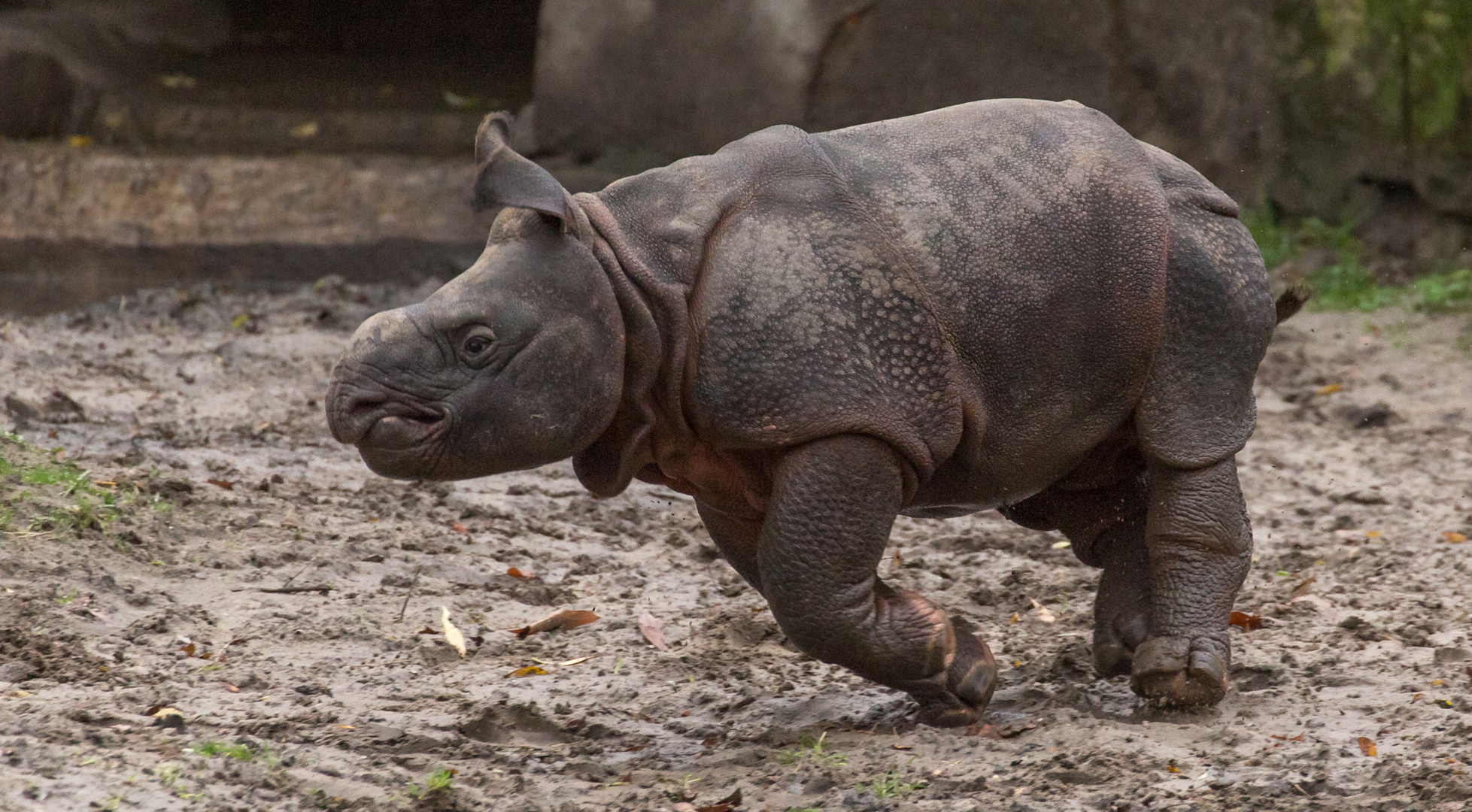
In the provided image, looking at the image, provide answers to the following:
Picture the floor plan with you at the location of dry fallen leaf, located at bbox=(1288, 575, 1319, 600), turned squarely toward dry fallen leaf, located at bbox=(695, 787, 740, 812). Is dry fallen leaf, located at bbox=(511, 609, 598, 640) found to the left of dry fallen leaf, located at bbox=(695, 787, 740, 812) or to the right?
right

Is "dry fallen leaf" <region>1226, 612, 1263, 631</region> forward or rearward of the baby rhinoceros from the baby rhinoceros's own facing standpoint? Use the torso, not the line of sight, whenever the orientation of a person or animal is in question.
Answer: rearward

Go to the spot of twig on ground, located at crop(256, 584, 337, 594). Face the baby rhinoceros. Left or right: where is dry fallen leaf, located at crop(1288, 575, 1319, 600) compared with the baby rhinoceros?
left

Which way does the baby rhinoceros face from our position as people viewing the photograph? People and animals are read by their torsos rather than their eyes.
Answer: facing to the left of the viewer

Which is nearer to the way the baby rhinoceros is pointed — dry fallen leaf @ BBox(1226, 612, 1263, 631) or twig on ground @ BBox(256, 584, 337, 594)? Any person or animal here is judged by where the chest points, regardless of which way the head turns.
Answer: the twig on ground
